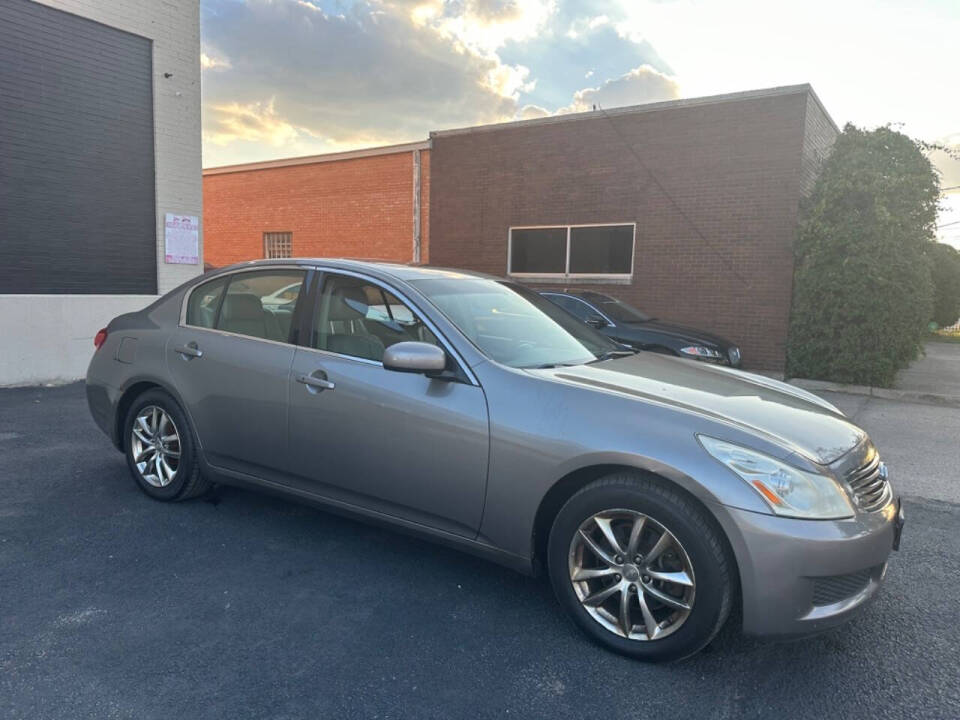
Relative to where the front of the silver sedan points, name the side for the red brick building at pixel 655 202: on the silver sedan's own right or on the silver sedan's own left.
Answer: on the silver sedan's own left

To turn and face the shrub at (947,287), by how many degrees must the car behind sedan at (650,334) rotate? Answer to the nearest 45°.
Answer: approximately 90° to its left

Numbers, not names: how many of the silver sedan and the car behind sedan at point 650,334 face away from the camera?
0

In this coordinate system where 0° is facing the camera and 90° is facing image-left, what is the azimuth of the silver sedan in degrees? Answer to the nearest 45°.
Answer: approximately 315°

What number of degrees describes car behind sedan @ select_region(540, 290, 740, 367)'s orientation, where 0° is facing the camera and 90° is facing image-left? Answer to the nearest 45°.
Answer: approximately 315°

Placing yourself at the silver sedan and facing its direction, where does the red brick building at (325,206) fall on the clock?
The red brick building is roughly at 7 o'clock from the silver sedan.

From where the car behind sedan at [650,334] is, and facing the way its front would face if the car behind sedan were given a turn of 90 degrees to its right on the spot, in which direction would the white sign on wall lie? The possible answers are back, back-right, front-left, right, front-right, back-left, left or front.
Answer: front-right

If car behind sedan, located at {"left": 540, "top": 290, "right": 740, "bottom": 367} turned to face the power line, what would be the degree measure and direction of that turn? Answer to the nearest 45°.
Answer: approximately 135° to its left

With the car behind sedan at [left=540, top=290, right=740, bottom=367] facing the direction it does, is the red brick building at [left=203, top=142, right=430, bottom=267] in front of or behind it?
behind

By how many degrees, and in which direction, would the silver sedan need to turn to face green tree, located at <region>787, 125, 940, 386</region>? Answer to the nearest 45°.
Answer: approximately 90° to its left

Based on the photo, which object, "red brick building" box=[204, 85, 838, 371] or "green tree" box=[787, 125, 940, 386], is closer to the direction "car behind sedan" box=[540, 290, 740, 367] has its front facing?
the green tree
